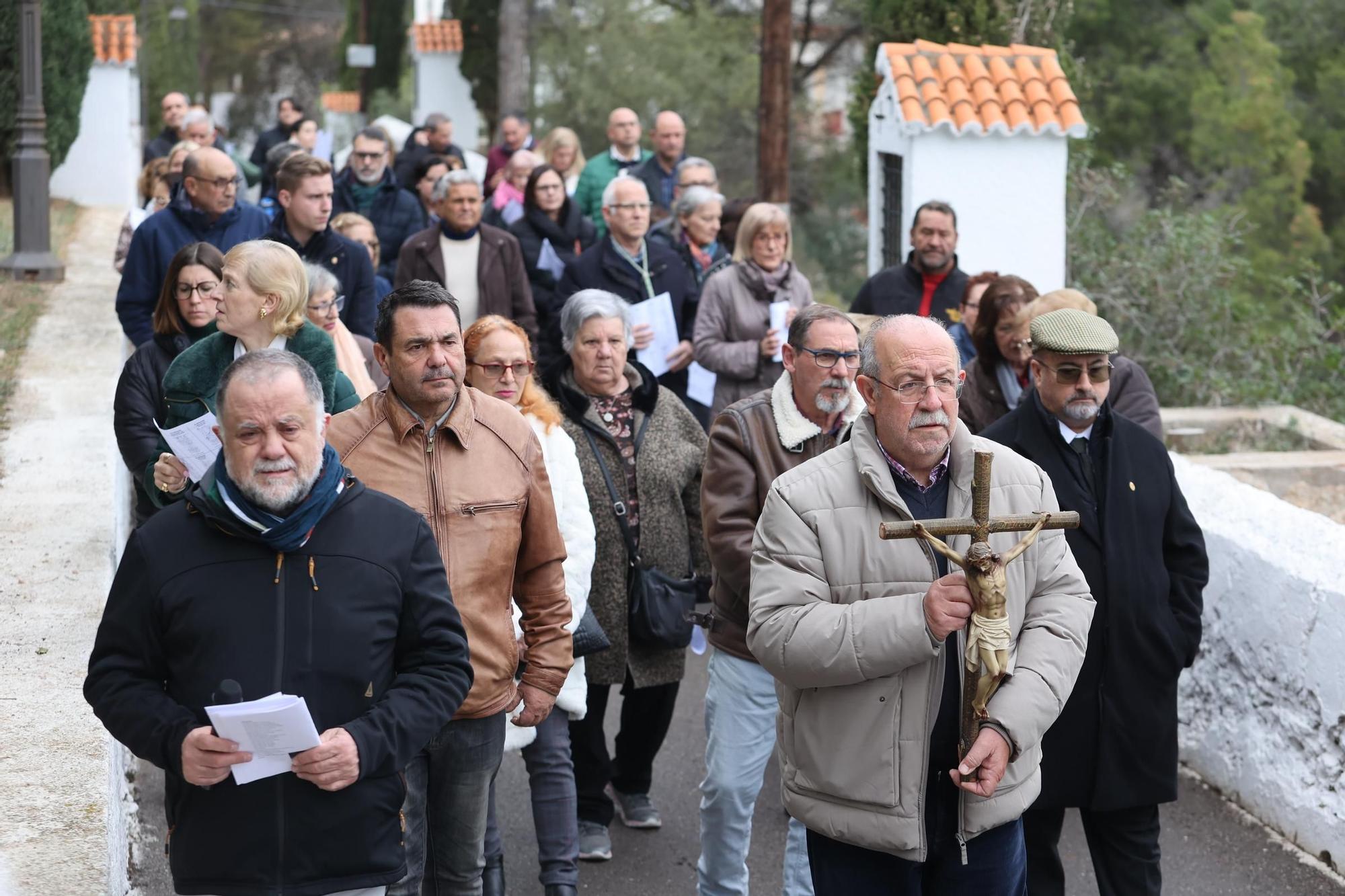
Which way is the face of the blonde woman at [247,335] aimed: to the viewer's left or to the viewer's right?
to the viewer's left

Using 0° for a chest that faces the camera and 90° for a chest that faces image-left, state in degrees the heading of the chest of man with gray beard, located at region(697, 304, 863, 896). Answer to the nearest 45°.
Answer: approximately 315°

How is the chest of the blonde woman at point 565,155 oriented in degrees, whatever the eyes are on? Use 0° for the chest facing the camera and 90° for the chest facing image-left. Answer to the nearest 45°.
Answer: approximately 0°

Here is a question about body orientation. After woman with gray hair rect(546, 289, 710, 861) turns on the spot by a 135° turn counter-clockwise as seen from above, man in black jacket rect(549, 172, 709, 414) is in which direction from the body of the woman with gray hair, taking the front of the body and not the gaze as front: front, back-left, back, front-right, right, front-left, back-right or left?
front-left

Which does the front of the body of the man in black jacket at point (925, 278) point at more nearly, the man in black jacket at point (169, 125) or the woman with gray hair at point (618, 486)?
the woman with gray hair

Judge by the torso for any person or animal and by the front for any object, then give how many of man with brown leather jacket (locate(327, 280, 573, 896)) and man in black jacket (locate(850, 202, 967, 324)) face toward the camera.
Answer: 2

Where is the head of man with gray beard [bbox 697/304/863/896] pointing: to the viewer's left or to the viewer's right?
to the viewer's right

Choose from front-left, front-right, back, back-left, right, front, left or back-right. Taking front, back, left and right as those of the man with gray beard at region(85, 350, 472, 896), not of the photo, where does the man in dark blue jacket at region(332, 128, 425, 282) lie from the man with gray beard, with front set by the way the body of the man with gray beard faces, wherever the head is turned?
back

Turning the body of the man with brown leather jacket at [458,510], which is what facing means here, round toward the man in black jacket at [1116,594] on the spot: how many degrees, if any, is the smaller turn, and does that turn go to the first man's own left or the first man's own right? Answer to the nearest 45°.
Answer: approximately 90° to the first man's own left
